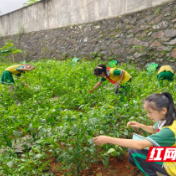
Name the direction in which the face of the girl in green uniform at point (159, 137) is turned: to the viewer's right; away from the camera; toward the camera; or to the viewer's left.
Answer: to the viewer's left

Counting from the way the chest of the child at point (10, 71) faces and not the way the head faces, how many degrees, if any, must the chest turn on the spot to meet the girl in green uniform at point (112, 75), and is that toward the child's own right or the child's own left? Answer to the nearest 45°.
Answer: approximately 45° to the child's own right

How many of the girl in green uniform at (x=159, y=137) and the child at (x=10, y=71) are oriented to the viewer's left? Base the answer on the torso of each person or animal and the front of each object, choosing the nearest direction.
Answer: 1

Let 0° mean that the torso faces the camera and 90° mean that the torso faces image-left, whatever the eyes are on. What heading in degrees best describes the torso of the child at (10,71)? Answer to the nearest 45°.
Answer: approximately 270°

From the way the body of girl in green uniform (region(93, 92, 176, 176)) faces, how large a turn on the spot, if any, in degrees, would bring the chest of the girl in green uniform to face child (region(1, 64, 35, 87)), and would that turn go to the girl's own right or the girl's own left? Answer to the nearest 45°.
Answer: approximately 45° to the girl's own right

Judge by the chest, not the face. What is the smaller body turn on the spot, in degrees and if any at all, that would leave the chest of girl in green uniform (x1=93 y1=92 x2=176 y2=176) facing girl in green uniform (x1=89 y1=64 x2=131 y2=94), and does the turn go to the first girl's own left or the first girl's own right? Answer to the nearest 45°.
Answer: approximately 90° to the first girl's own right

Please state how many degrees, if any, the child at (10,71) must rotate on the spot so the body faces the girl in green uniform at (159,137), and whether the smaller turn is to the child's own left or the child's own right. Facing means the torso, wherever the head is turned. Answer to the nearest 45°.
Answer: approximately 90° to the child's own right

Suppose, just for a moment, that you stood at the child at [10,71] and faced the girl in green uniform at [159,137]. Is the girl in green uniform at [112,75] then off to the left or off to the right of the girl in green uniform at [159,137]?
left

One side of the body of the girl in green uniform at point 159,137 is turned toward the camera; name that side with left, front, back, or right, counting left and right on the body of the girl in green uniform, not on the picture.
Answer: left
